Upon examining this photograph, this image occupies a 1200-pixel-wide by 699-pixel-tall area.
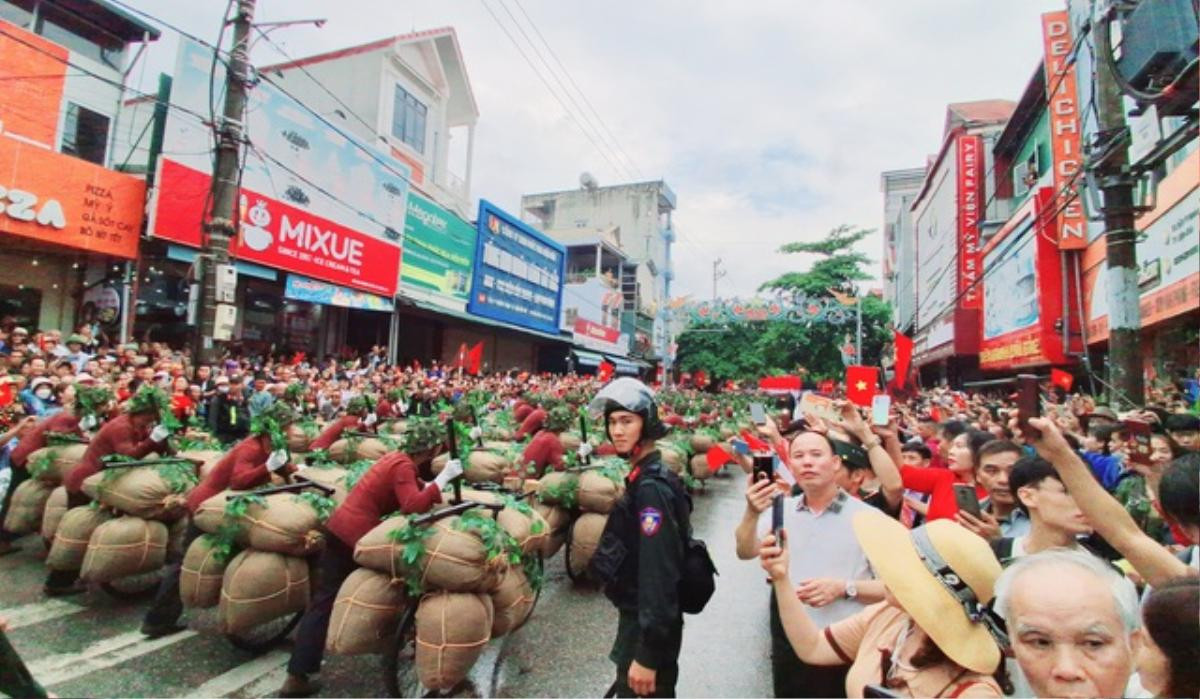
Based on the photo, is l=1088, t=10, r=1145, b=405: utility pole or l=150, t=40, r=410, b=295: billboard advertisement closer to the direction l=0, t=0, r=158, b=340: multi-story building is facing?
the utility pole

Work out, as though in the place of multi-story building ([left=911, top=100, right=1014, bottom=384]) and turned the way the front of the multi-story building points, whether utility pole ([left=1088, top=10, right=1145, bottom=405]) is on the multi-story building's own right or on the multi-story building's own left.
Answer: on the multi-story building's own left

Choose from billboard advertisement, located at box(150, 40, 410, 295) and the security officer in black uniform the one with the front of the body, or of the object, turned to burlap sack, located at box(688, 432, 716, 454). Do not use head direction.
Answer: the billboard advertisement

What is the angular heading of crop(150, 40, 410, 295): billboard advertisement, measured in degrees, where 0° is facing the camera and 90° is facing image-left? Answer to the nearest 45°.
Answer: approximately 315°

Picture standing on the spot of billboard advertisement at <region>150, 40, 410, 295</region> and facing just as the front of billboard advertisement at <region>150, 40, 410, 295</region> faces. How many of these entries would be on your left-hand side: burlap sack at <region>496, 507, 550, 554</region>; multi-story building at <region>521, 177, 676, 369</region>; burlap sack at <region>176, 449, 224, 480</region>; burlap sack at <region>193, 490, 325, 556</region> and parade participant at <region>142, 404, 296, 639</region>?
1

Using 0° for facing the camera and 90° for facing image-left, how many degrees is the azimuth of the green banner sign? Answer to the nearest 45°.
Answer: approximately 315°

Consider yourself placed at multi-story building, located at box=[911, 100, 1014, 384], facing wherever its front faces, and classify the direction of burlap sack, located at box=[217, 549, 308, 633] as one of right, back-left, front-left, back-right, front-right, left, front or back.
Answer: front-left

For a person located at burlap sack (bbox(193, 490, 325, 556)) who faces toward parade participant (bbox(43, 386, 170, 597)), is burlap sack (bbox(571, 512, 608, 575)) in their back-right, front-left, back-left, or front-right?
back-right

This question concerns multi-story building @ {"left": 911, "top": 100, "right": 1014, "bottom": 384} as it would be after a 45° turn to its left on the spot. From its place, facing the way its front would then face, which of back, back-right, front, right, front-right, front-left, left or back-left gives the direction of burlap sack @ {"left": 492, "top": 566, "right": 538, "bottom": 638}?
front

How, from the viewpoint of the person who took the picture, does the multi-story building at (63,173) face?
facing the viewer and to the right of the viewer

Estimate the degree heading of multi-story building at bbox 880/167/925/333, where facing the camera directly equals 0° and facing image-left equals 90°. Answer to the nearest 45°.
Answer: approximately 45°

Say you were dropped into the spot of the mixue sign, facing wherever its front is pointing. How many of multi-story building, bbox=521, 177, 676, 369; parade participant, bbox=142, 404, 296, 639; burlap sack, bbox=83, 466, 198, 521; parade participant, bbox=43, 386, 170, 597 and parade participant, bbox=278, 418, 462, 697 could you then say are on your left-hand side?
1

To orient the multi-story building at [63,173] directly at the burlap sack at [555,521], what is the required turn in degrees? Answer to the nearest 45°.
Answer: approximately 45° to its right
